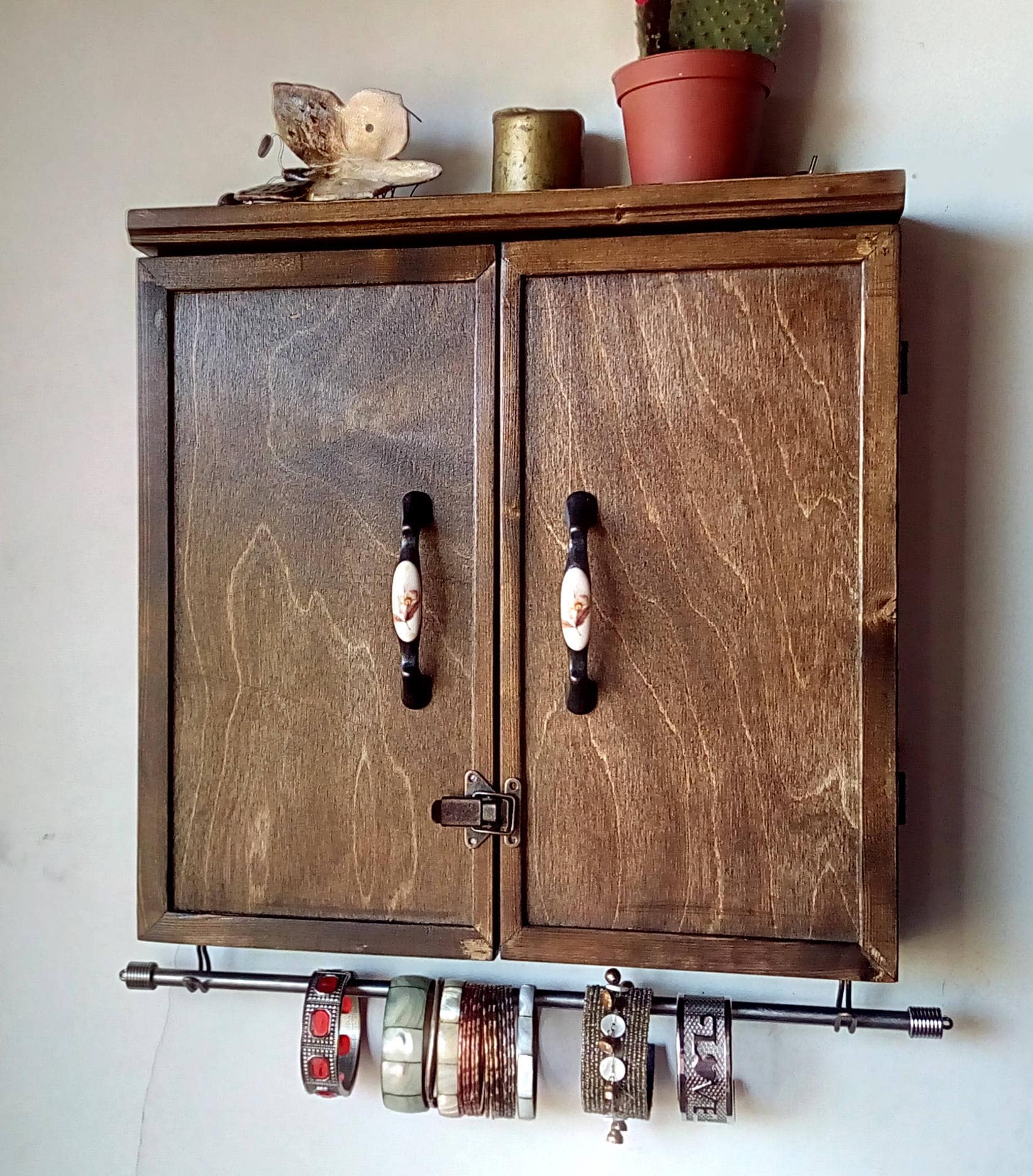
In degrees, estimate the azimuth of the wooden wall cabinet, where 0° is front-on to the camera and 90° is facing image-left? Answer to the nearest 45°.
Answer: approximately 0°
